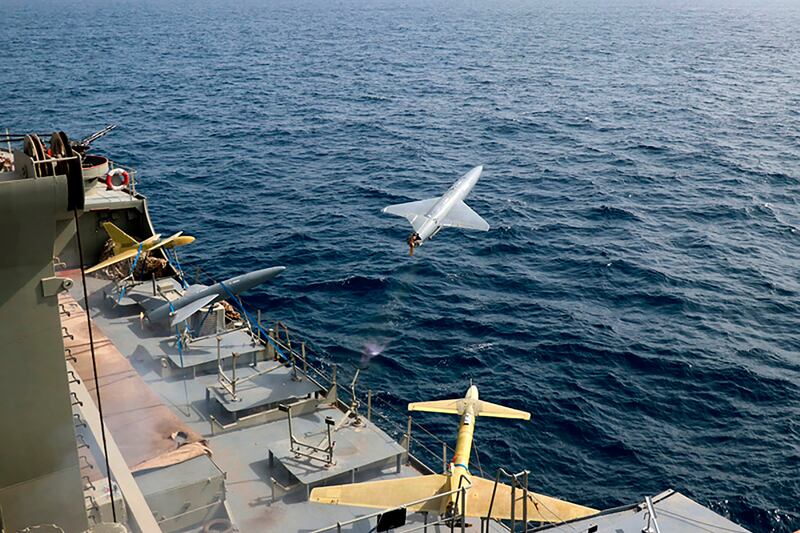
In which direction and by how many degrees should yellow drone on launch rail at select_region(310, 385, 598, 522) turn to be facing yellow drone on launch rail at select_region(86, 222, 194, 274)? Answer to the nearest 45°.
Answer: approximately 45° to its left

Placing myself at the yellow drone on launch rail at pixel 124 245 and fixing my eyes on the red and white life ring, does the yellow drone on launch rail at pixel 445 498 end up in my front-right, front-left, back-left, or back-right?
back-right

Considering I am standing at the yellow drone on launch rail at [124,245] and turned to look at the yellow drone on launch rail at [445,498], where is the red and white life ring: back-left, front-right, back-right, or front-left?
back-left

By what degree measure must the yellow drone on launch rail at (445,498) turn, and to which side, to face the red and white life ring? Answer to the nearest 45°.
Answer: approximately 45° to its left

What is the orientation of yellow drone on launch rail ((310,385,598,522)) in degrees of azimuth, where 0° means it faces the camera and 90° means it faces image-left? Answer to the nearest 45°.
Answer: approximately 180°
